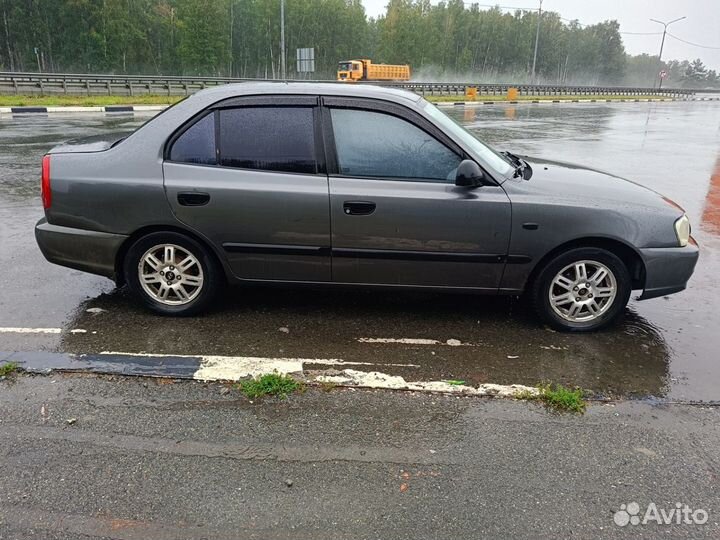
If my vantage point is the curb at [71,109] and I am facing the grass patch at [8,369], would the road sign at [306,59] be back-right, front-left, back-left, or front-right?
back-left

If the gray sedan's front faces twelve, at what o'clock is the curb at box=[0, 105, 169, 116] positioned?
The curb is roughly at 8 o'clock from the gray sedan.

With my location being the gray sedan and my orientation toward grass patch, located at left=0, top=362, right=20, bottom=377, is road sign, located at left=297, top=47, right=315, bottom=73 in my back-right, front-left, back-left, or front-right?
back-right

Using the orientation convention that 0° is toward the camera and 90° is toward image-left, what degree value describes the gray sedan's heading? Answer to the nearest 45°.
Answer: approximately 270°

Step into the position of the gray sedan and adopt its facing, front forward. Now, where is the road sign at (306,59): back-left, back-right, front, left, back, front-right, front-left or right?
left

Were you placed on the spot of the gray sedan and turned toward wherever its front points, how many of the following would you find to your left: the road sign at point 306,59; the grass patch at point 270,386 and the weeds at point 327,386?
1

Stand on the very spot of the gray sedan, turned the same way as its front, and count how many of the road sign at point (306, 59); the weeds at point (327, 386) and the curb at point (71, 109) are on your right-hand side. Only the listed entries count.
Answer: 1

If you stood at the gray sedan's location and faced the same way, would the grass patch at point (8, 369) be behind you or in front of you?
behind

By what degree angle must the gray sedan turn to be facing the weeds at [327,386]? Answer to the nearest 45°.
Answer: approximately 90° to its right
